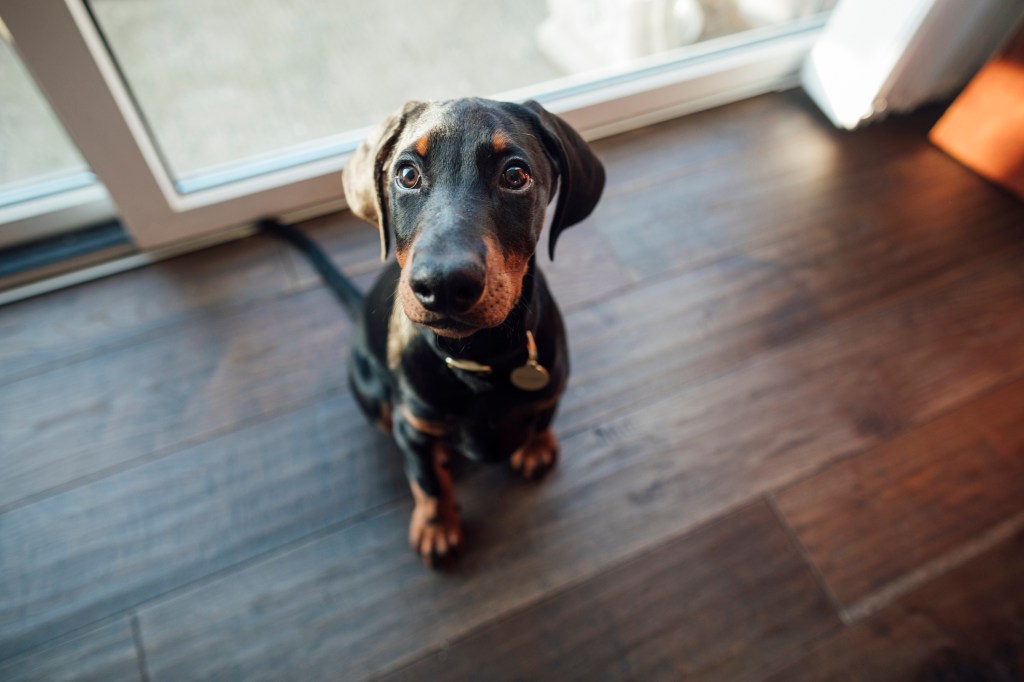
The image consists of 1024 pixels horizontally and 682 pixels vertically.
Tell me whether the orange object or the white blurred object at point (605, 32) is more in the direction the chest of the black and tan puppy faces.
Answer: the orange object

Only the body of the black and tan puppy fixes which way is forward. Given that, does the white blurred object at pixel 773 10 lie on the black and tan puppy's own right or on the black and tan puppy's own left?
on the black and tan puppy's own left

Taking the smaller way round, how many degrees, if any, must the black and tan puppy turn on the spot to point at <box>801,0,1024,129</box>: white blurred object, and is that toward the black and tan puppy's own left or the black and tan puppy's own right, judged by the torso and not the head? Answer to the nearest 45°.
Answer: approximately 90° to the black and tan puppy's own left

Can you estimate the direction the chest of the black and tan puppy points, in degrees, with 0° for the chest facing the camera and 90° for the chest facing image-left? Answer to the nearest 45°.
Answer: approximately 315°

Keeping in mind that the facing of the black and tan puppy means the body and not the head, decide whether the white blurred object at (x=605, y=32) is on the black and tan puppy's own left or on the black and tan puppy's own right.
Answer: on the black and tan puppy's own left
